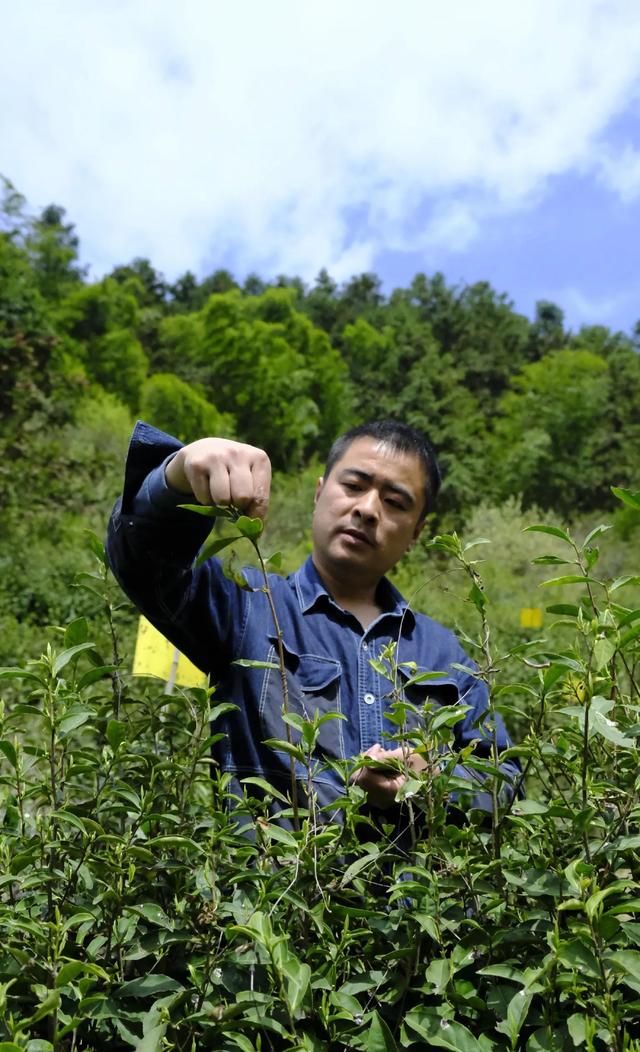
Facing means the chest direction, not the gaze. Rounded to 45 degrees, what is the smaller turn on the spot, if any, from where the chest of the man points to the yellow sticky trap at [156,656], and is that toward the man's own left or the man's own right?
approximately 180°

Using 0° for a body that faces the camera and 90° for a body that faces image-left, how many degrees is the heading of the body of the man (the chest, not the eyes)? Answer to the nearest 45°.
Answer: approximately 0°
